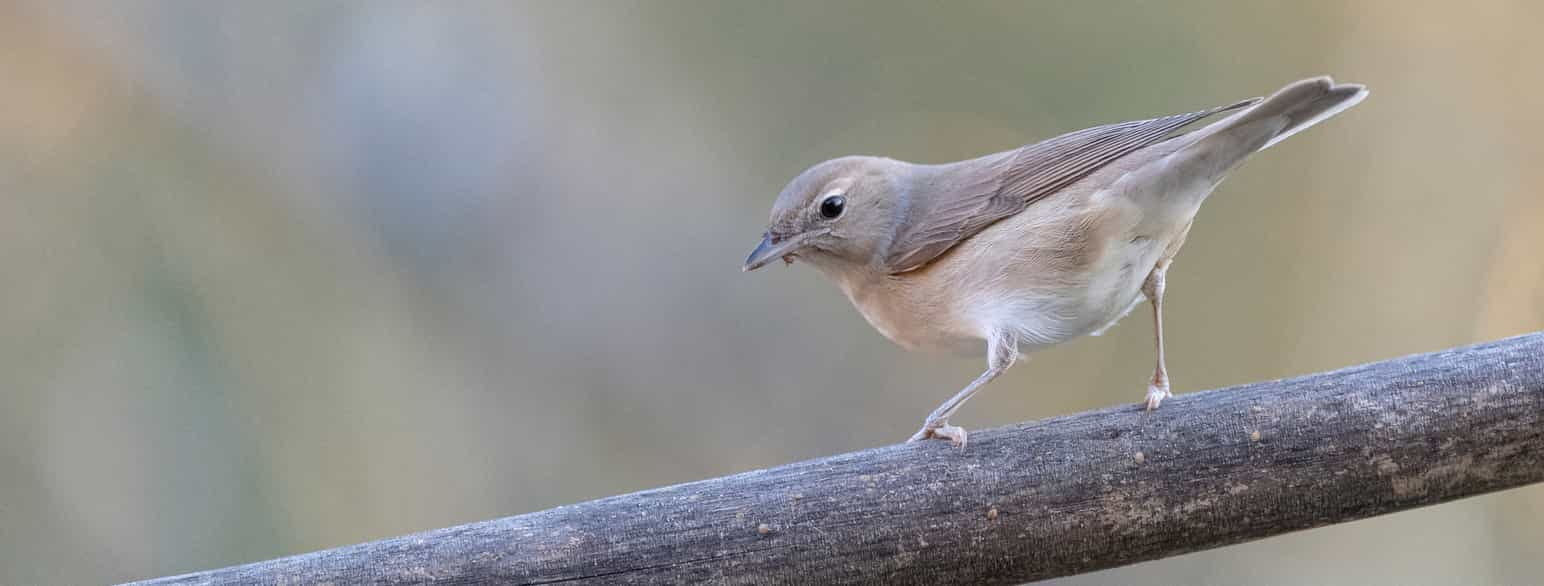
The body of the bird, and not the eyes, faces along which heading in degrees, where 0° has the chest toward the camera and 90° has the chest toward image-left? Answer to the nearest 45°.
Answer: approximately 90°
